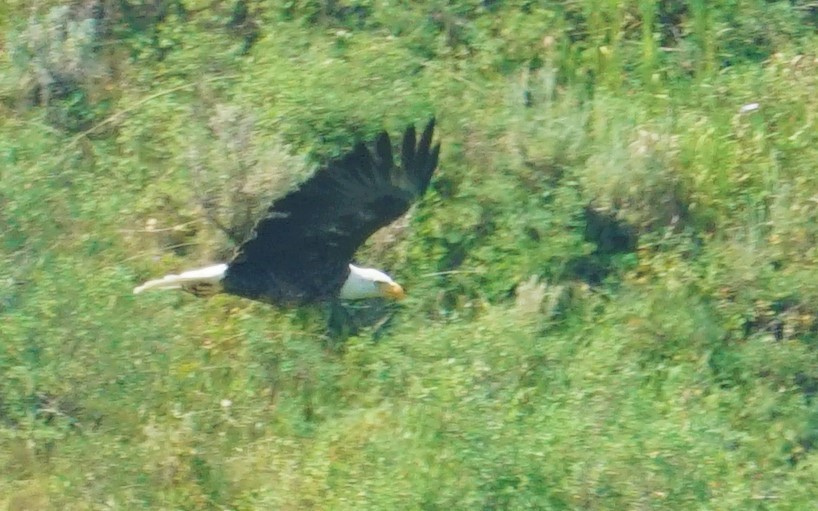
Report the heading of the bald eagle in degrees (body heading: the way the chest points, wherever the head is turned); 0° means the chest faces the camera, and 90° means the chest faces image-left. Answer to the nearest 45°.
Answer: approximately 270°
